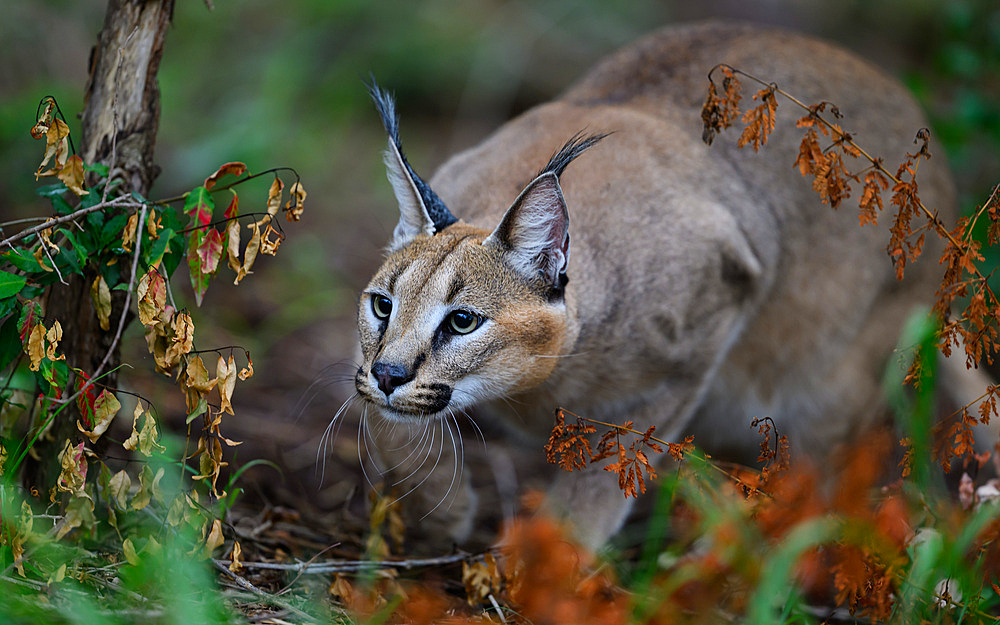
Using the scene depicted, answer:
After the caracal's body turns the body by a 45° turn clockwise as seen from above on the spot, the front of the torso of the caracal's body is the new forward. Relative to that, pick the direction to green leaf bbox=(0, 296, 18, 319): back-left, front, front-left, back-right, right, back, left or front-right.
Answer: front-left

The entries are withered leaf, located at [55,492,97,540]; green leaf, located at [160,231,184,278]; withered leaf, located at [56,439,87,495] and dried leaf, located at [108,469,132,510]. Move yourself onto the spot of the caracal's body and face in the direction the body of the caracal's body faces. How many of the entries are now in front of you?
4

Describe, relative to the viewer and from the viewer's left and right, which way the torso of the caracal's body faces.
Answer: facing the viewer and to the left of the viewer

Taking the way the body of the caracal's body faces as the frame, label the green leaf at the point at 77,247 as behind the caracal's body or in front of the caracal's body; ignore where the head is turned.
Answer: in front

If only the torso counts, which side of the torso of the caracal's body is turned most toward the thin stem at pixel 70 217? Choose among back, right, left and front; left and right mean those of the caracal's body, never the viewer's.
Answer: front

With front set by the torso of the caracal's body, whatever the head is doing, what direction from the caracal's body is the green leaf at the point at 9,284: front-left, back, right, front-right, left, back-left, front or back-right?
front

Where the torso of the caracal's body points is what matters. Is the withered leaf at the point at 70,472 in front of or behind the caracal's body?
in front

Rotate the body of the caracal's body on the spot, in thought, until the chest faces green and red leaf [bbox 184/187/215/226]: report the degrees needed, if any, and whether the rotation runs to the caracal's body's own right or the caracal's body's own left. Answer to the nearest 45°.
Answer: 0° — it already faces it

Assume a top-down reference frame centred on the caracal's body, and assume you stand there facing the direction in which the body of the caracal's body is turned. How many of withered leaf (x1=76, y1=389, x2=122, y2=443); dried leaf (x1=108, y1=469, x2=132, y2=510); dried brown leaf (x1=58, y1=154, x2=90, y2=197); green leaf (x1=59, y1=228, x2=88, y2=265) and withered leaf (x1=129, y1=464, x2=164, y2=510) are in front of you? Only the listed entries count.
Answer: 5

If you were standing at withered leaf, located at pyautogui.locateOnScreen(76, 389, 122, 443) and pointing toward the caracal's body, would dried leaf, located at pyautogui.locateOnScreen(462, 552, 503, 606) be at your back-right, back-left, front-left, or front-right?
front-right

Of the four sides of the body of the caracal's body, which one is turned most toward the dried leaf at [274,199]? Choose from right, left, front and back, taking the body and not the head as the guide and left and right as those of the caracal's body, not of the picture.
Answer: front

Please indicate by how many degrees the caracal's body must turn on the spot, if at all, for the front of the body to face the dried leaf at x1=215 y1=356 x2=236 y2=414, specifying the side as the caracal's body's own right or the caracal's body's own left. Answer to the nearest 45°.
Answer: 0° — it already faces it
